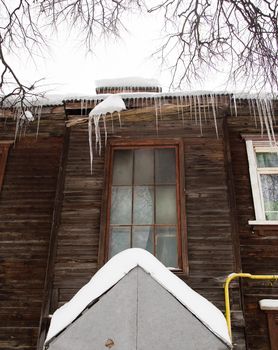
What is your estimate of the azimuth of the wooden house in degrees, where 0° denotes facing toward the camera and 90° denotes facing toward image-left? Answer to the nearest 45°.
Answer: approximately 0°
